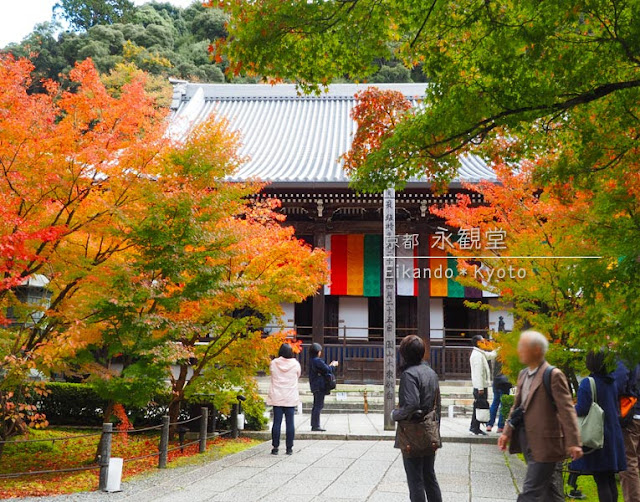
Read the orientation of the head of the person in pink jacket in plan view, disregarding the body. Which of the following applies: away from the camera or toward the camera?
away from the camera

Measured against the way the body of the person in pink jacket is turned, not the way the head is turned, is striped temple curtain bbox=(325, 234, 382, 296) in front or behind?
in front

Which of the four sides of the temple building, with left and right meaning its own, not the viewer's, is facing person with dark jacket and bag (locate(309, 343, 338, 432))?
front

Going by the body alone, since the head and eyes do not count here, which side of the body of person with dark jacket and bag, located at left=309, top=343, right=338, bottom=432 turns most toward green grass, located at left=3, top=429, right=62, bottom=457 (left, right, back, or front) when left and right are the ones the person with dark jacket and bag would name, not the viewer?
back

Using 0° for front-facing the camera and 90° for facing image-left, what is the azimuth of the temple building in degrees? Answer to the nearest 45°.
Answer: approximately 0°

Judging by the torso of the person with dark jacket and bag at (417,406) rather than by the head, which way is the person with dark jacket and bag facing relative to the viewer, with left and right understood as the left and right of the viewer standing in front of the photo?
facing away from the viewer and to the left of the viewer

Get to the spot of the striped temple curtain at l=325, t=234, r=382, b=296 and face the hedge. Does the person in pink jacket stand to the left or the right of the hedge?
left

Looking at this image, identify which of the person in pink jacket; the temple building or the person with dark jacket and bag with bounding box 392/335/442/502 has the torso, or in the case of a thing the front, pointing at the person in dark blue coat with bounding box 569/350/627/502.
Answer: the temple building

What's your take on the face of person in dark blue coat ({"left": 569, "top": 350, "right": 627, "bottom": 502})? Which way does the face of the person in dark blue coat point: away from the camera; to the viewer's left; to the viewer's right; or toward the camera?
away from the camera

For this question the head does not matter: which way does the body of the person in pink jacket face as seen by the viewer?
away from the camera

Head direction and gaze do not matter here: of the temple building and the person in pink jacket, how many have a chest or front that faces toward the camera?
1
